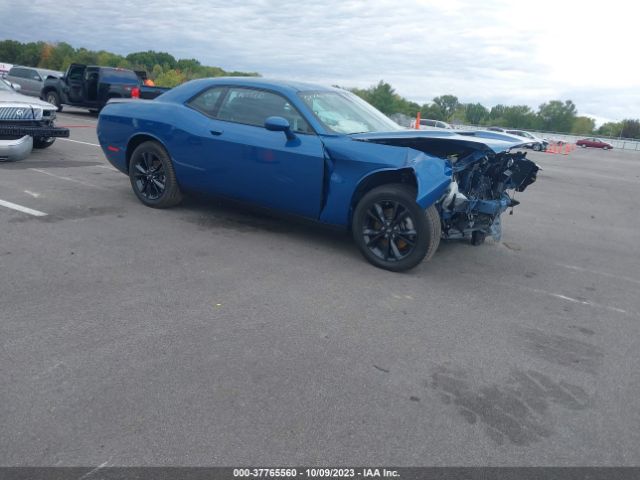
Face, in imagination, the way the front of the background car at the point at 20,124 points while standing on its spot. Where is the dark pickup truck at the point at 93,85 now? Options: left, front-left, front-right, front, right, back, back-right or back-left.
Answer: back-left

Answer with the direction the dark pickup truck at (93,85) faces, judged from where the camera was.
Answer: facing away from the viewer and to the left of the viewer

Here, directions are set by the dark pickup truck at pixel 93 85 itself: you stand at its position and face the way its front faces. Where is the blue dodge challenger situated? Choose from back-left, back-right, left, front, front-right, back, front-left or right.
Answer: back-left

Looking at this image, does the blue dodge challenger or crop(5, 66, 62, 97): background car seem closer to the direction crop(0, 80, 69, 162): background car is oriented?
the blue dodge challenger

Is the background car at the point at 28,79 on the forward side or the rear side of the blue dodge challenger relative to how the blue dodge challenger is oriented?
on the rear side

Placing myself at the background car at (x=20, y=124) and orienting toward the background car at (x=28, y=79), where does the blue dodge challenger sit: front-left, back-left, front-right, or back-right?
back-right

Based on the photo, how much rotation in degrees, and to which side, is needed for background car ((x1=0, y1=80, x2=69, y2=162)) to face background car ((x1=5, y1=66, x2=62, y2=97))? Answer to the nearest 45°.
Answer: approximately 135° to its left

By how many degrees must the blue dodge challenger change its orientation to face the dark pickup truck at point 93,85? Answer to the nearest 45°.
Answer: approximately 180°

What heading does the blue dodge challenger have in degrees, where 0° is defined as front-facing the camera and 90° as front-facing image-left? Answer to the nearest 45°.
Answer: approximately 315°

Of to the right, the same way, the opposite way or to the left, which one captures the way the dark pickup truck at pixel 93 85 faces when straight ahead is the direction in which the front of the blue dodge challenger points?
the opposite way

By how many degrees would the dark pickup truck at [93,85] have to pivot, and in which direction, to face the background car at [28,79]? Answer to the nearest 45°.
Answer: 0° — it already faces it
